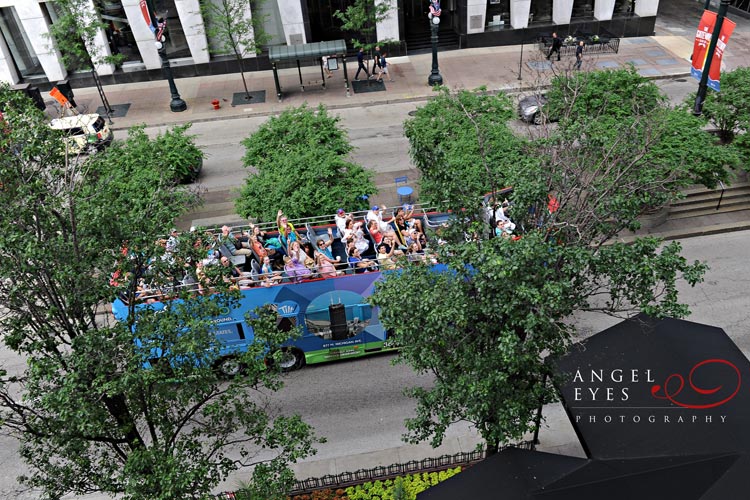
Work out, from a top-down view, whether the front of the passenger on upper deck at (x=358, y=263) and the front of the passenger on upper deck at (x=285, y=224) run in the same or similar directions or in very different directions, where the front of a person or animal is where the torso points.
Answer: same or similar directions

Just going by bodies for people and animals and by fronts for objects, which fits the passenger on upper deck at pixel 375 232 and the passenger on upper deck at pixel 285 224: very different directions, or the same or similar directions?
same or similar directions

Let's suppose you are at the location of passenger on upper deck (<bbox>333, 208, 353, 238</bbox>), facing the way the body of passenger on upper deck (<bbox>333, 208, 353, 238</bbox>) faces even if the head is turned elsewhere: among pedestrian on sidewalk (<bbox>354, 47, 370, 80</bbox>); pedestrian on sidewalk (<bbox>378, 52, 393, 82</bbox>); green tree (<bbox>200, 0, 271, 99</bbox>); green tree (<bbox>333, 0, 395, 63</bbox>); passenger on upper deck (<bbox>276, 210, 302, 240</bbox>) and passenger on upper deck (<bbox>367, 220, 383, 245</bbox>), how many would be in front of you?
1
